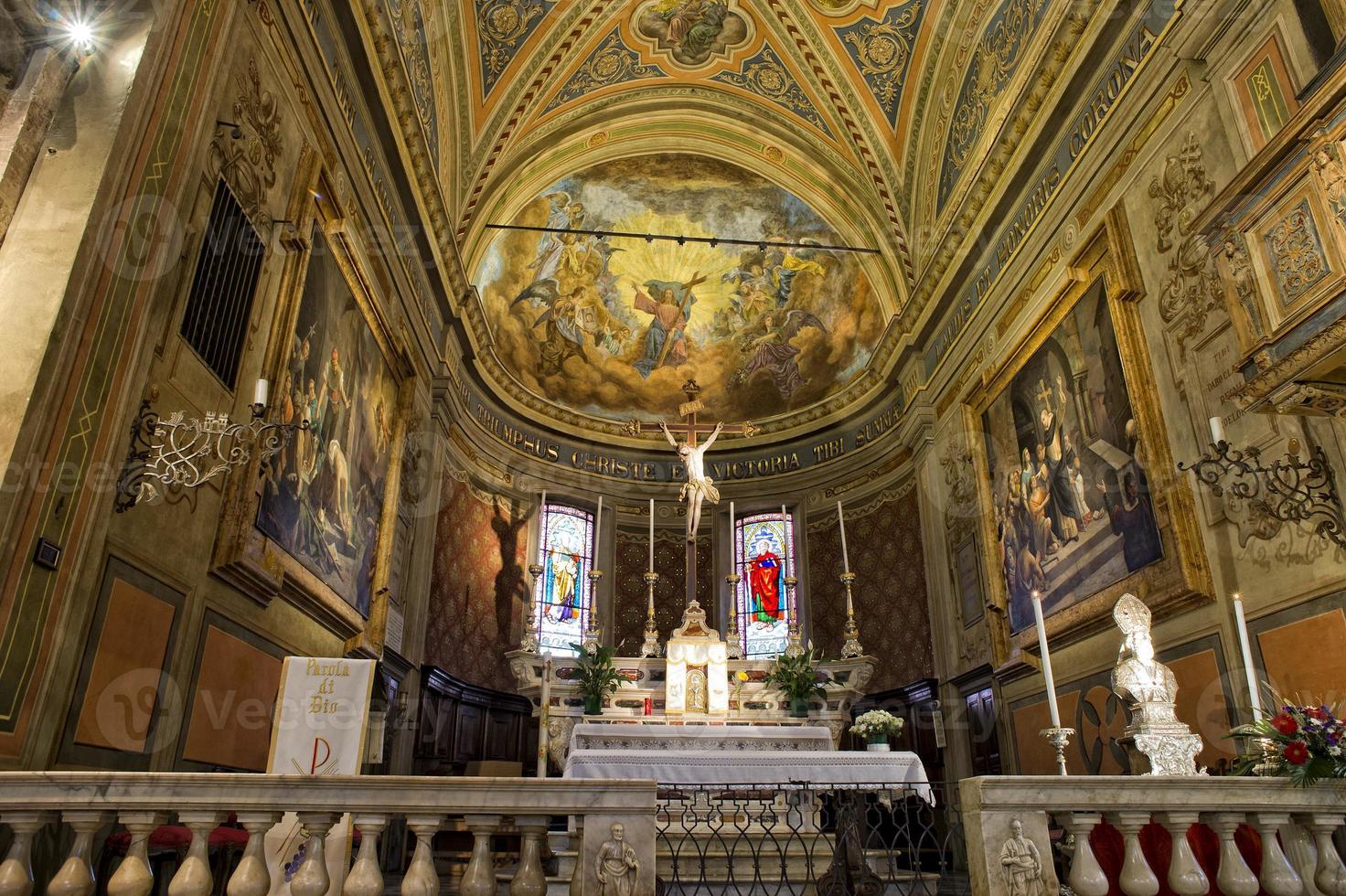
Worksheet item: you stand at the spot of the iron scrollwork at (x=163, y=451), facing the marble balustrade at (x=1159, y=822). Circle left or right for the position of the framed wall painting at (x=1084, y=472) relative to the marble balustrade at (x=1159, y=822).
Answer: left

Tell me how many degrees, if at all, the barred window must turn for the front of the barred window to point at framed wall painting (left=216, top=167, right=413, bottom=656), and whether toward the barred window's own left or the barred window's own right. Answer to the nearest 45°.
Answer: approximately 90° to the barred window's own left

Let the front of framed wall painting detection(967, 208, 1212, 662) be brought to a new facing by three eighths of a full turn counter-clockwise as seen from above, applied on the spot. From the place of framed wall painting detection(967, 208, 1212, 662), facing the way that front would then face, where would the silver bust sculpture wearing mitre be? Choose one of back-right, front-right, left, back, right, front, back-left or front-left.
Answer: right

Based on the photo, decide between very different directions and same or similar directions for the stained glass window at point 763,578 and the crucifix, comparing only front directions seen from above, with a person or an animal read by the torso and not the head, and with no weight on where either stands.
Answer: same or similar directions

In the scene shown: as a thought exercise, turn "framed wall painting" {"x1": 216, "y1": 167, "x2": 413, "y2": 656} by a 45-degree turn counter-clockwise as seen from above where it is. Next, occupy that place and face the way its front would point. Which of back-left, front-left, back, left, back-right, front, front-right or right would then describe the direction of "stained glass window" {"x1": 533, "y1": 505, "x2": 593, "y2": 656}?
front-left

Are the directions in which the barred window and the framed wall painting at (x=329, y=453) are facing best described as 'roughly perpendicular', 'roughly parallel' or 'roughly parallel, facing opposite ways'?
roughly parallel

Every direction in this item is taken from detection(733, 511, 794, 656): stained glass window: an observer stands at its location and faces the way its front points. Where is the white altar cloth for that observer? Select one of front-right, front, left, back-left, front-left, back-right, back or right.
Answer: front

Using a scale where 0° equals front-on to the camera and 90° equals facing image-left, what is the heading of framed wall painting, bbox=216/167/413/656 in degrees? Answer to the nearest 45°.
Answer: approximately 315°

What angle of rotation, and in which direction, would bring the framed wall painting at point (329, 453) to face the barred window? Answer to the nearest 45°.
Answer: approximately 45° to its right

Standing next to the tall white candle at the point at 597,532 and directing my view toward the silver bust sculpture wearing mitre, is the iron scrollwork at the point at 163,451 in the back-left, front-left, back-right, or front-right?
front-right

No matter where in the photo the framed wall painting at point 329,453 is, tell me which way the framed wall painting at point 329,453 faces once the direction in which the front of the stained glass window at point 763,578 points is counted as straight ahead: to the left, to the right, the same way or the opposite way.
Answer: to the left

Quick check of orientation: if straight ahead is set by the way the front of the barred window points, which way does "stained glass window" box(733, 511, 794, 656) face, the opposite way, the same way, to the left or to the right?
to the right

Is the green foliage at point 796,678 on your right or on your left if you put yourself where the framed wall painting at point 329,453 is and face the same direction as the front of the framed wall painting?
on your left

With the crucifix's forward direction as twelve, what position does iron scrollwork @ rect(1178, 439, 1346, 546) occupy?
The iron scrollwork is roughly at 11 o'clock from the crucifix.

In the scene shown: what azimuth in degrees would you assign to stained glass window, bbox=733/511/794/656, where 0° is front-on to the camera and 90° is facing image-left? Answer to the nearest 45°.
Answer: approximately 0°

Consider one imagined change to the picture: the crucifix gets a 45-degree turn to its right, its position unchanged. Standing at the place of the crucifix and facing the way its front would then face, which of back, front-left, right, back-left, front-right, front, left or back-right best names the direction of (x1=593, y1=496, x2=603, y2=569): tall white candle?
right

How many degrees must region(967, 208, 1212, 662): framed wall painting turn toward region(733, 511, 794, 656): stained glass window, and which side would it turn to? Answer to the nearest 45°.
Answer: approximately 90° to its right

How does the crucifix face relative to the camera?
toward the camera

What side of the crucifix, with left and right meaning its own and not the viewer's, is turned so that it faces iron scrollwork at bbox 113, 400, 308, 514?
front
